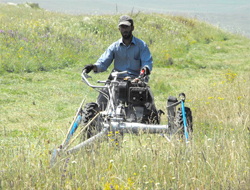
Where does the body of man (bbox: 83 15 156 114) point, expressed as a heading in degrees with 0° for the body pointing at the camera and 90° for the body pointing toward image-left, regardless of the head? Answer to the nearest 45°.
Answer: approximately 0°
